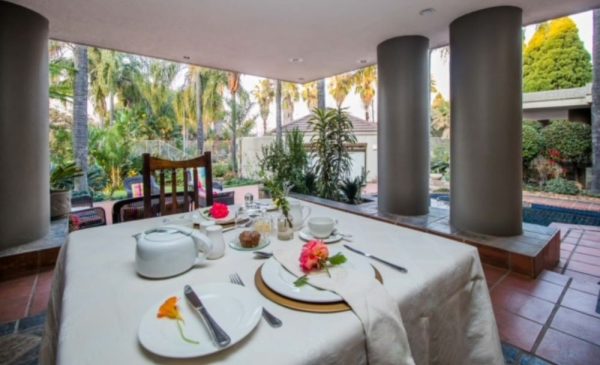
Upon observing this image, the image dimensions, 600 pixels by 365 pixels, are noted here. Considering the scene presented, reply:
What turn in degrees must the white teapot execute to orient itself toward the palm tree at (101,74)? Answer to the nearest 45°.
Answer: approximately 90° to its right

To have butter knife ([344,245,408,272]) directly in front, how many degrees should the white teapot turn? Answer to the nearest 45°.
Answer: approximately 180°

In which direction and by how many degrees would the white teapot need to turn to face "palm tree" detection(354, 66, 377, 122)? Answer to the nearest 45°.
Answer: approximately 135° to its right

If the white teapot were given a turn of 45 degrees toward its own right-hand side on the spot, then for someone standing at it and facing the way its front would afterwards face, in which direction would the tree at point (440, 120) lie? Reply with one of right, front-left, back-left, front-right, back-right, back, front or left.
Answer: right

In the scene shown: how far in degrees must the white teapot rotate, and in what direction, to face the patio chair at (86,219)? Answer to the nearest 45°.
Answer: approximately 90° to its right

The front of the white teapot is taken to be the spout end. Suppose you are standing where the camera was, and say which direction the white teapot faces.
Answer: facing to the left of the viewer

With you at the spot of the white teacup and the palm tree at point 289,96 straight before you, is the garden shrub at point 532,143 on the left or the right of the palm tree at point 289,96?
right

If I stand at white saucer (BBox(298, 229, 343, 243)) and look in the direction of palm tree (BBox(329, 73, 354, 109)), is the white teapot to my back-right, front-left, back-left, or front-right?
back-left
